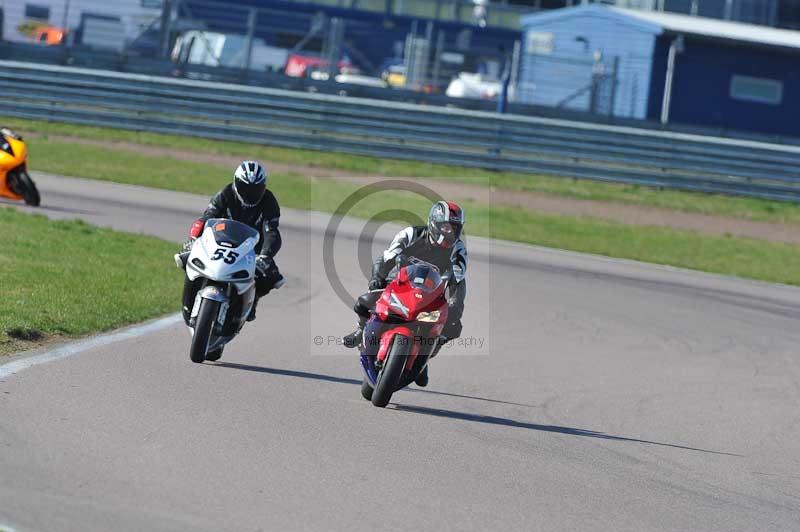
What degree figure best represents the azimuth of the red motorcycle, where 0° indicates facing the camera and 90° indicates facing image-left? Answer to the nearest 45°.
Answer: approximately 0°

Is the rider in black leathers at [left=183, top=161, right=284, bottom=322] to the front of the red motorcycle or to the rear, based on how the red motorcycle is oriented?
to the rear

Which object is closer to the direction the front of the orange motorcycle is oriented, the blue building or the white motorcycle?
the white motorcycle

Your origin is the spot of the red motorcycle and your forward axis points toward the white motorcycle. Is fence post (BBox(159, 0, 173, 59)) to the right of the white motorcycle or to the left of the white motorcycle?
right

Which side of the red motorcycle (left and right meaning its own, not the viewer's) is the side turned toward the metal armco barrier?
back

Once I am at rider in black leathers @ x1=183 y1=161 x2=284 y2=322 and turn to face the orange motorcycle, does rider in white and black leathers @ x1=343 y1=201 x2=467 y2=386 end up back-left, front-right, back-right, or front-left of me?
back-right

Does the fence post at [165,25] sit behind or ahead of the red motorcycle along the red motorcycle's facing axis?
behind

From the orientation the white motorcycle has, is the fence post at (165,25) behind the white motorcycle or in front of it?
behind

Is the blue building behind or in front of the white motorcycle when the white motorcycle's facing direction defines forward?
behind

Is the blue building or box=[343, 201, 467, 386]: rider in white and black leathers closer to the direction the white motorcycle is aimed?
the rider in white and black leathers

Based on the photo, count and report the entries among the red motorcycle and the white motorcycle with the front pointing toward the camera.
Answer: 2
